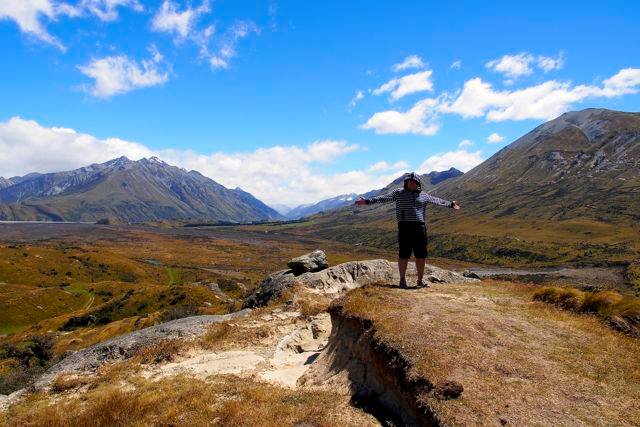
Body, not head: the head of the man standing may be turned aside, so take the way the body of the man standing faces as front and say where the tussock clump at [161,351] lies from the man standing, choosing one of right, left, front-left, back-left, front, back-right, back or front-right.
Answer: right

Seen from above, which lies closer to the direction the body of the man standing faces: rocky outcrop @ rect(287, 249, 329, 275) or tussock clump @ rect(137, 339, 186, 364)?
the tussock clump

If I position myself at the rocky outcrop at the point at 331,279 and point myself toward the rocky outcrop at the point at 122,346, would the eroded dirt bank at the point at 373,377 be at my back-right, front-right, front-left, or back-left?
front-left

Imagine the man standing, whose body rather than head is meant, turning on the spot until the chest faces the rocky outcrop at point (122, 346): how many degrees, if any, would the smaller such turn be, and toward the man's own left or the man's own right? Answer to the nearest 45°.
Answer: approximately 90° to the man's own right

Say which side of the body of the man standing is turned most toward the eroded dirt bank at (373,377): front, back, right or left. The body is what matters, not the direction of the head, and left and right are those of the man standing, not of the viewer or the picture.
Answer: front

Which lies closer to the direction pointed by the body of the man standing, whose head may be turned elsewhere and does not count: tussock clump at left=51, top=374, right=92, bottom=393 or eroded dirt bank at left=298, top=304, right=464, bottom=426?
the eroded dirt bank

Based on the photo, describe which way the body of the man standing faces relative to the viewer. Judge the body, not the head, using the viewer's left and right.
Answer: facing the viewer

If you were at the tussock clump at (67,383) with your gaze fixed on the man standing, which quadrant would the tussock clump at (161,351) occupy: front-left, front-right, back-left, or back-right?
front-left

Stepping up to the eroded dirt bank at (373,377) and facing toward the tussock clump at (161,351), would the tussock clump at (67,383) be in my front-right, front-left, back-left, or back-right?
front-left

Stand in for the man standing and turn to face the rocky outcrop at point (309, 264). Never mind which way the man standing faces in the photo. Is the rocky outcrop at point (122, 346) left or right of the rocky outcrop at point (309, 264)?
left
